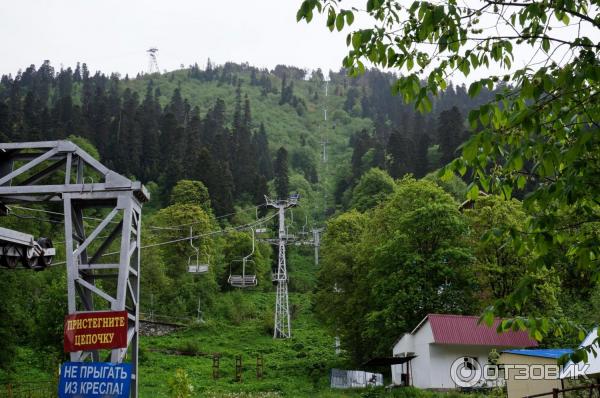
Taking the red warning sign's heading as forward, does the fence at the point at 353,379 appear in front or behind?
behind

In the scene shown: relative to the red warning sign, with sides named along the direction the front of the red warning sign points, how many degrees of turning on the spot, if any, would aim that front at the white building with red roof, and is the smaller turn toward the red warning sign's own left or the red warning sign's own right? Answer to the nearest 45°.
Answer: approximately 135° to the red warning sign's own left

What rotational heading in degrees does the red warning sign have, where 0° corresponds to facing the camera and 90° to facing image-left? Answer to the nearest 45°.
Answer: approximately 0°
